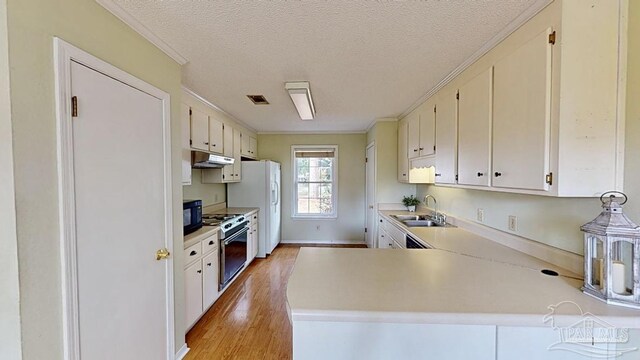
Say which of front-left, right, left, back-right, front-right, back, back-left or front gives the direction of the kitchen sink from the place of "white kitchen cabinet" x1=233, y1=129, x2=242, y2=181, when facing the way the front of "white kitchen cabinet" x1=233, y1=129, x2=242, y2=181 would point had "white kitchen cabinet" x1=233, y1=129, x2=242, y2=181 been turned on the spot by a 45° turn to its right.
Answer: front

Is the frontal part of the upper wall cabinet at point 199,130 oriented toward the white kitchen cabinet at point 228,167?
no

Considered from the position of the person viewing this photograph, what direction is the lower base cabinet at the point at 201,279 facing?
facing the viewer and to the right of the viewer

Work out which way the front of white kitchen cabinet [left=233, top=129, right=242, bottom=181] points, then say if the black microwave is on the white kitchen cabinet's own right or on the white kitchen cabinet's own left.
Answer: on the white kitchen cabinet's own right

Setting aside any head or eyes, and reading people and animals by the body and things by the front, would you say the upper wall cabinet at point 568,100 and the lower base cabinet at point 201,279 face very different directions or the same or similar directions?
very different directions

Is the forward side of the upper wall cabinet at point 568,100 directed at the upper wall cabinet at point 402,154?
no

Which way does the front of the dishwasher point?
to the viewer's left

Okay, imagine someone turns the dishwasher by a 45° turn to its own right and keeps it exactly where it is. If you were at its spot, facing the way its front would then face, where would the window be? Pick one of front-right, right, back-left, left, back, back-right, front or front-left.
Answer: front

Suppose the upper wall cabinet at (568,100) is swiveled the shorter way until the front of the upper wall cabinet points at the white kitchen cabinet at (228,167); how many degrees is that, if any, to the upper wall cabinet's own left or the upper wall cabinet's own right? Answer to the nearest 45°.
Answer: approximately 45° to the upper wall cabinet's own right

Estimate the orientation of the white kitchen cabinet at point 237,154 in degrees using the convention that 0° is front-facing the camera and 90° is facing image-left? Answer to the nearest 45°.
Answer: approximately 270°

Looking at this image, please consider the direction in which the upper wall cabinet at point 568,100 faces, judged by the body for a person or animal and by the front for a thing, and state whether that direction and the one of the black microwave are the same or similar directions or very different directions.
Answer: very different directions

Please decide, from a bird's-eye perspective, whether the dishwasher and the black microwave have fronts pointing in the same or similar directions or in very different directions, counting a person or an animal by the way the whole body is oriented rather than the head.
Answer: very different directions

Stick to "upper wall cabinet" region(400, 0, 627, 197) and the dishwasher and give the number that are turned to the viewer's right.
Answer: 0

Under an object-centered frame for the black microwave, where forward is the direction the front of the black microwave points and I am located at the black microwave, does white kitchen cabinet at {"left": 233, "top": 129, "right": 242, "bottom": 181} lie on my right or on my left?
on my left

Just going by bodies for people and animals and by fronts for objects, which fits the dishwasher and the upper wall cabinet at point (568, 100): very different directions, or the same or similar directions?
same or similar directions
